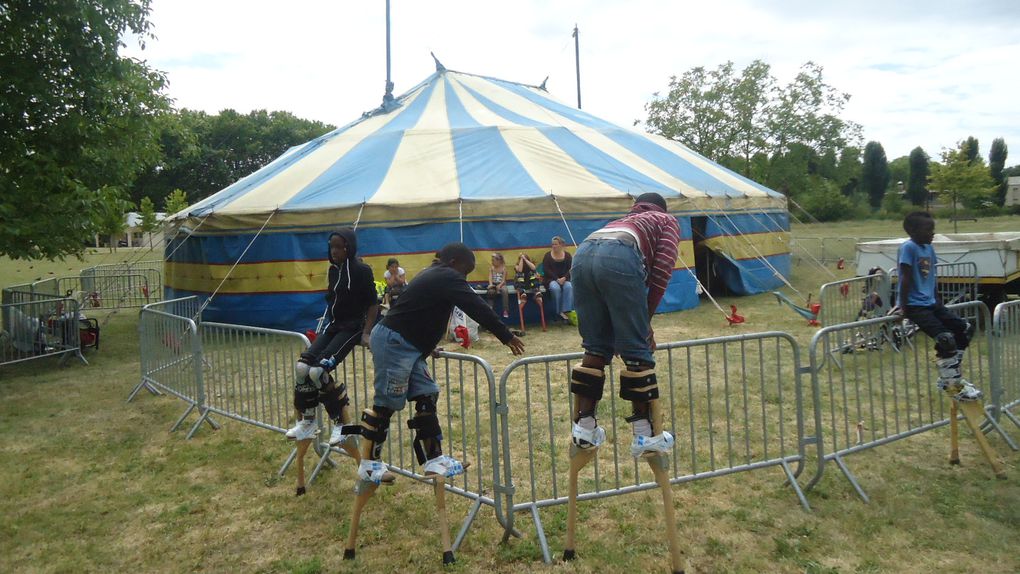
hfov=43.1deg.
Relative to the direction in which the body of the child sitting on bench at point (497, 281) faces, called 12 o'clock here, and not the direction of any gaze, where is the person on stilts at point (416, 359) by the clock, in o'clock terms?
The person on stilts is roughly at 12 o'clock from the child sitting on bench.

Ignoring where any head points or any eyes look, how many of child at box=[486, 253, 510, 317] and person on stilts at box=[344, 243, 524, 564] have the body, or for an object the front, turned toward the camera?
1

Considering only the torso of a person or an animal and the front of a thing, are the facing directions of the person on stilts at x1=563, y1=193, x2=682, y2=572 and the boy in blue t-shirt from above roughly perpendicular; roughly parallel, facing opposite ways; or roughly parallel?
roughly perpendicular

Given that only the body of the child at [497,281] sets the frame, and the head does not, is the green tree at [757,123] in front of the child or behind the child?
behind

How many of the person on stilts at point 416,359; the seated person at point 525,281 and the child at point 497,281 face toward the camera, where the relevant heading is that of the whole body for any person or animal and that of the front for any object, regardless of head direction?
2

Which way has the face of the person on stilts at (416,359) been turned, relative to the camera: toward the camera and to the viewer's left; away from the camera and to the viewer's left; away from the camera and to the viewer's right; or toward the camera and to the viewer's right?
away from the camera and to the viewer's right

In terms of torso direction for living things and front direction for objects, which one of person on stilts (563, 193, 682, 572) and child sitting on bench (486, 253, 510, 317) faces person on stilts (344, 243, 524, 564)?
the child sitting on bench

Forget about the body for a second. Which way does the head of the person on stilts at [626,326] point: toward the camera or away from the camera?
away from the camera

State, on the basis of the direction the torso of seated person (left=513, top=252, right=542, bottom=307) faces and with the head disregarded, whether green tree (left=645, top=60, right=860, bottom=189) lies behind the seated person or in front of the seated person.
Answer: behind
